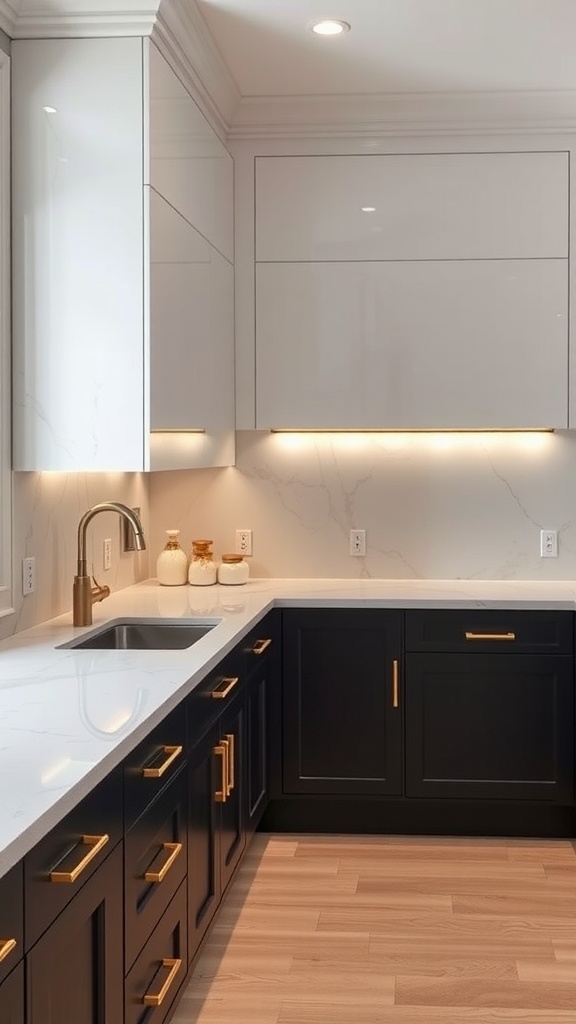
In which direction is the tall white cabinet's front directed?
to the viewer's right

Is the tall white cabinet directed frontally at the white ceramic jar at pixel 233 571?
no

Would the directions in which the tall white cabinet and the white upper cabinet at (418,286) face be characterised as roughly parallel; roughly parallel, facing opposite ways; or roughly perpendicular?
roughly perpendicular

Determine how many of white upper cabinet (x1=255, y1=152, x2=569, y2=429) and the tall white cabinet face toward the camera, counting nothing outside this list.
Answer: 1

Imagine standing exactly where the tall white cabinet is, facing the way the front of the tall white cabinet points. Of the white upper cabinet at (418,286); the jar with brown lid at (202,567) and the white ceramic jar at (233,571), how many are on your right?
0

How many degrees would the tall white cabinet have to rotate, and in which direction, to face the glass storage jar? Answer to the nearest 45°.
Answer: approximately 90° to its left

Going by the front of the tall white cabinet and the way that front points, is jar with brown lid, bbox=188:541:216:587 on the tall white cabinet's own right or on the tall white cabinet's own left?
on the tall white cabinet's own left

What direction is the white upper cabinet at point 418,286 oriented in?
toward the camera

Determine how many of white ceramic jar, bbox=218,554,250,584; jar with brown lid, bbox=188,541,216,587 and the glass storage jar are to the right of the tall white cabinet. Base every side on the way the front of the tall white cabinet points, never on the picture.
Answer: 0
